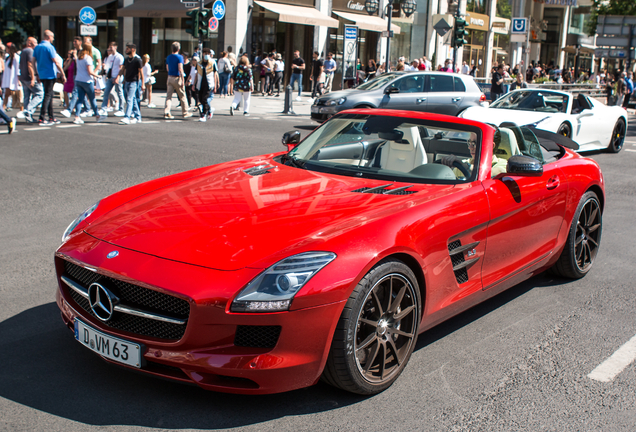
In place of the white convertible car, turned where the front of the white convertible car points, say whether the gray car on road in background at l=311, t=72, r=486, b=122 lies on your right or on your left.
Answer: on your right

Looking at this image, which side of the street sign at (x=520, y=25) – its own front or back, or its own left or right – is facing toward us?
front

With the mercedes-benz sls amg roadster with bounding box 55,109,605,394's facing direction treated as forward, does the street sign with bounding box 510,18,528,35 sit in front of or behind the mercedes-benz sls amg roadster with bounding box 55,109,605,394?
behind

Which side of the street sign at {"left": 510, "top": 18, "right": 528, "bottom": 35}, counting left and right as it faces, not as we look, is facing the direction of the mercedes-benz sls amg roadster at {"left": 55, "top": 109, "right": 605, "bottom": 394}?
front

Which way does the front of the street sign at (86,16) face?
toward the camera

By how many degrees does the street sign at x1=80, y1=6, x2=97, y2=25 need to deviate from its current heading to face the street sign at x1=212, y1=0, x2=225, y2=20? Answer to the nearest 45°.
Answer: approximately 90° to its left

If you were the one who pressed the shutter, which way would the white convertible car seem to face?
facing the viewer and to the left of the viewer

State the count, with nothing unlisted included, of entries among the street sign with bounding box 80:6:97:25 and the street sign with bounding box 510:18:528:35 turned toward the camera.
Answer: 2

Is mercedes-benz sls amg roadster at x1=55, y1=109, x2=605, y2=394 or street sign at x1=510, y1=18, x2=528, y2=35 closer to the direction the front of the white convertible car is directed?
the mercedes-benz sls amg roadster

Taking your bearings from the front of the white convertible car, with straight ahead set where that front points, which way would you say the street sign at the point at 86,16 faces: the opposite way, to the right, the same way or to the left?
to the left
